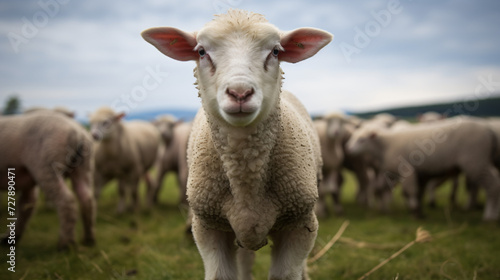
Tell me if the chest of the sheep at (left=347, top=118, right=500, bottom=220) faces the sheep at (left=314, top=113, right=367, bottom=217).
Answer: yes

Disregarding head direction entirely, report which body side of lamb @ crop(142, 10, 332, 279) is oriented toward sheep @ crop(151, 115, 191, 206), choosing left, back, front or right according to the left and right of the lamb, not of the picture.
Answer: back

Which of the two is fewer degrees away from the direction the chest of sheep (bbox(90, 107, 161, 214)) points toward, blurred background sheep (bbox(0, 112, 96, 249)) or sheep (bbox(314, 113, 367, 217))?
the blurred background sheep

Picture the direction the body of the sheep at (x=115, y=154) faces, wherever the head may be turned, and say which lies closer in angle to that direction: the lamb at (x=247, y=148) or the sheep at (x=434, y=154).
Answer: the lamb

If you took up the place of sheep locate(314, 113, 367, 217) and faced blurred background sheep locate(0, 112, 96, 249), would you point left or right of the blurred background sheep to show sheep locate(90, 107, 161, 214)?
right

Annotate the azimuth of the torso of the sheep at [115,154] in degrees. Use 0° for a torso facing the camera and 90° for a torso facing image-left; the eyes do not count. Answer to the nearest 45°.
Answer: approximately 45°

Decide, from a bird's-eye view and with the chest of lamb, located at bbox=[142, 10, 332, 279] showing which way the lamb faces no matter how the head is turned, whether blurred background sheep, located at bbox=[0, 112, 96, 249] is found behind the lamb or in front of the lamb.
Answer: behind

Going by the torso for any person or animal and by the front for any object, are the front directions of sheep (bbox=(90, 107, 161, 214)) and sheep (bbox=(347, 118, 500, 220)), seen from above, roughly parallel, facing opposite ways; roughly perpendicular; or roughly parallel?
roughly perpendicular

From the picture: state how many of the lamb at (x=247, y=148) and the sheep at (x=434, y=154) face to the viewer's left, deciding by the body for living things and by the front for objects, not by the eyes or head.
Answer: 1

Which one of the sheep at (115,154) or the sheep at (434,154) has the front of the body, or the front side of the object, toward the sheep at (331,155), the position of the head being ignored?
the sheep at (434,154)

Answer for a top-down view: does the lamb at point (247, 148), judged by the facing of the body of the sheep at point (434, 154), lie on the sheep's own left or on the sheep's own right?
on the sheep's own left

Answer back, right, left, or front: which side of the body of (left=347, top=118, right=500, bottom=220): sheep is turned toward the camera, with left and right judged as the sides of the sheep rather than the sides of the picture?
left

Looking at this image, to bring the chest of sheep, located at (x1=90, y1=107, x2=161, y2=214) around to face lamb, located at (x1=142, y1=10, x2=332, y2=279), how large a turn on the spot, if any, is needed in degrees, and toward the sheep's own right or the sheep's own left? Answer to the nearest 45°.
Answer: approximately 45° to the sheep's own left
